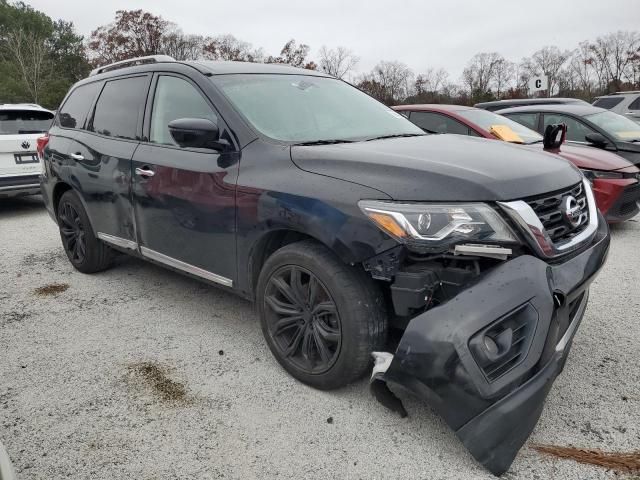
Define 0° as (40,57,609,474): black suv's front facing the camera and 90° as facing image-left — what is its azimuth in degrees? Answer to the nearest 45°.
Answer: approximately 315°

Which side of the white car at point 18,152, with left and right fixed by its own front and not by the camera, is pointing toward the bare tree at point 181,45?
front

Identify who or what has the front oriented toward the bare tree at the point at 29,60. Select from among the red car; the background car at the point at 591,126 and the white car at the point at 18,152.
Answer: the white car

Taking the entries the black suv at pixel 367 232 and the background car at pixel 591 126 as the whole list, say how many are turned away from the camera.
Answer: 0

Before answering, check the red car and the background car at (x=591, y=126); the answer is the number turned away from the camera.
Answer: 0

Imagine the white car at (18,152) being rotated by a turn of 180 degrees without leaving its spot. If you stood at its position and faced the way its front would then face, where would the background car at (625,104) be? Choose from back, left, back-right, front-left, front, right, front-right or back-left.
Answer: left

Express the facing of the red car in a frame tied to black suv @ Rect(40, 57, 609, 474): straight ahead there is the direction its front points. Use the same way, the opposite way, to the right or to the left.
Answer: the same way

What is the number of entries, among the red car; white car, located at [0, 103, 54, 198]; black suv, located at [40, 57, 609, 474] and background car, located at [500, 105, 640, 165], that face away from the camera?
1

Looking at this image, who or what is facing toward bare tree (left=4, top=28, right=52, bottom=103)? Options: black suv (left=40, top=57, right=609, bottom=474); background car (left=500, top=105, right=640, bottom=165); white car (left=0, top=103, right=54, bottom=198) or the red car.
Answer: the white car

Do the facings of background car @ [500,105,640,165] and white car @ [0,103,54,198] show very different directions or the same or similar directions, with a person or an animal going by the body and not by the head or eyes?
very different directions

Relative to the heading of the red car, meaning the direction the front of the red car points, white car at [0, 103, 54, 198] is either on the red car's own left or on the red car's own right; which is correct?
on the red car's own right

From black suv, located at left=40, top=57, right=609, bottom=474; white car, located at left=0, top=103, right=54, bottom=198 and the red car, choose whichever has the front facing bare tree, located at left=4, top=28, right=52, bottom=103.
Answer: the white car

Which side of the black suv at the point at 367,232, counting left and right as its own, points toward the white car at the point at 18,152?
back

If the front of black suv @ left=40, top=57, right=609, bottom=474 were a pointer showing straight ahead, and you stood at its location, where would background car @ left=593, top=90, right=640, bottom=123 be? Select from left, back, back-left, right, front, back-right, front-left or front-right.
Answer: left

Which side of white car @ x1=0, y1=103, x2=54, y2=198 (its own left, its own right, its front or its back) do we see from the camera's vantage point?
back

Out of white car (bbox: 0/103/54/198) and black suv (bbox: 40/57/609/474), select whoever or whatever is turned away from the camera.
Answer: the white car

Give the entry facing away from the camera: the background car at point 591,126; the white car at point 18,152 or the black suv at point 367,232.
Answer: the white car
